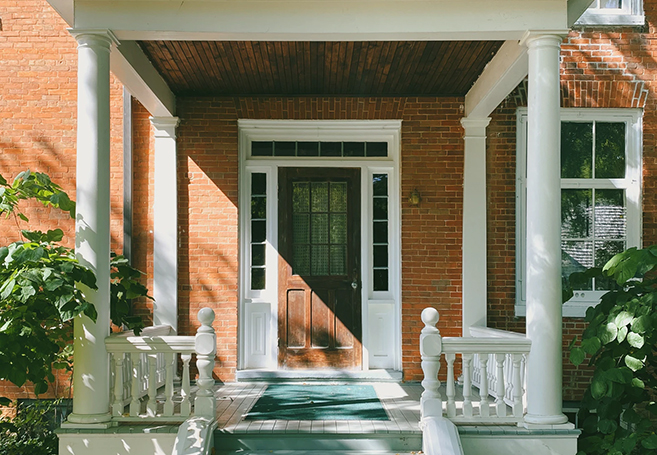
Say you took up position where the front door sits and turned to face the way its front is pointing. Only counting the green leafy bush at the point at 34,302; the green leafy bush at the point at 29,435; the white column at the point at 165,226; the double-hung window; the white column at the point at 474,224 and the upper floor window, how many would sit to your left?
3

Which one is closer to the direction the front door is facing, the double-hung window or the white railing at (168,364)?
the white railing

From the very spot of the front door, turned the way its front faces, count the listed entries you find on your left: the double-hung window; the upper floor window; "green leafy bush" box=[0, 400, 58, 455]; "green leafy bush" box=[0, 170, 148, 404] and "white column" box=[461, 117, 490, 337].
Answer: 3

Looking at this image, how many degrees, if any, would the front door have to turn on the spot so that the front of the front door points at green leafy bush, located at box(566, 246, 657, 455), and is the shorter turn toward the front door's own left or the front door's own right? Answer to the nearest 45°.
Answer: approximately 45° to the front door's own left

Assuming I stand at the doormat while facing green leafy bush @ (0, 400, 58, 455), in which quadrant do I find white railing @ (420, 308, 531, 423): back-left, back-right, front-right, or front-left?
back-left

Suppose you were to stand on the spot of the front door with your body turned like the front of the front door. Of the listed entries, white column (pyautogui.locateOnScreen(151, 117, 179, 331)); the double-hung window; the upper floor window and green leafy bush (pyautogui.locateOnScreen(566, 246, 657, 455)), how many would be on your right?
1

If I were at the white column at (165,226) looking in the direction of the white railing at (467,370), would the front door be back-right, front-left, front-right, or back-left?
front-left

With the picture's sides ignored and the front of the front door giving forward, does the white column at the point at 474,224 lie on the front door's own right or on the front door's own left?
on the front door's own left

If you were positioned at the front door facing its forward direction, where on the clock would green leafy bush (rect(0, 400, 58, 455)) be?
The green leafy bush is roughly at 2 o'clock from the front door.

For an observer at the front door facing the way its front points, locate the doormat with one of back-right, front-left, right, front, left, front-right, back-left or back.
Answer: front

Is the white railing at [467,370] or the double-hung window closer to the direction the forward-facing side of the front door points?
the white railing

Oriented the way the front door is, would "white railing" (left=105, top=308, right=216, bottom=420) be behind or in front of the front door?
in front

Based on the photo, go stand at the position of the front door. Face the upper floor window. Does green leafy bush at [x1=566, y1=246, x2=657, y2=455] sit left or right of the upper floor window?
right

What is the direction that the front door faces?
toward the camera

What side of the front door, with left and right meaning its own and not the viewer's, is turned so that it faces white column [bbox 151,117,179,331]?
right

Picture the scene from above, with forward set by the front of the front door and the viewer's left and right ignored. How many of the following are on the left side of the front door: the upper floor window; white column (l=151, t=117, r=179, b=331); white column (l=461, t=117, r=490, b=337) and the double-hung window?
3

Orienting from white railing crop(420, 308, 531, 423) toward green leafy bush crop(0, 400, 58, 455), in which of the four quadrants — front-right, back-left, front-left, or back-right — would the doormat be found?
front-right
